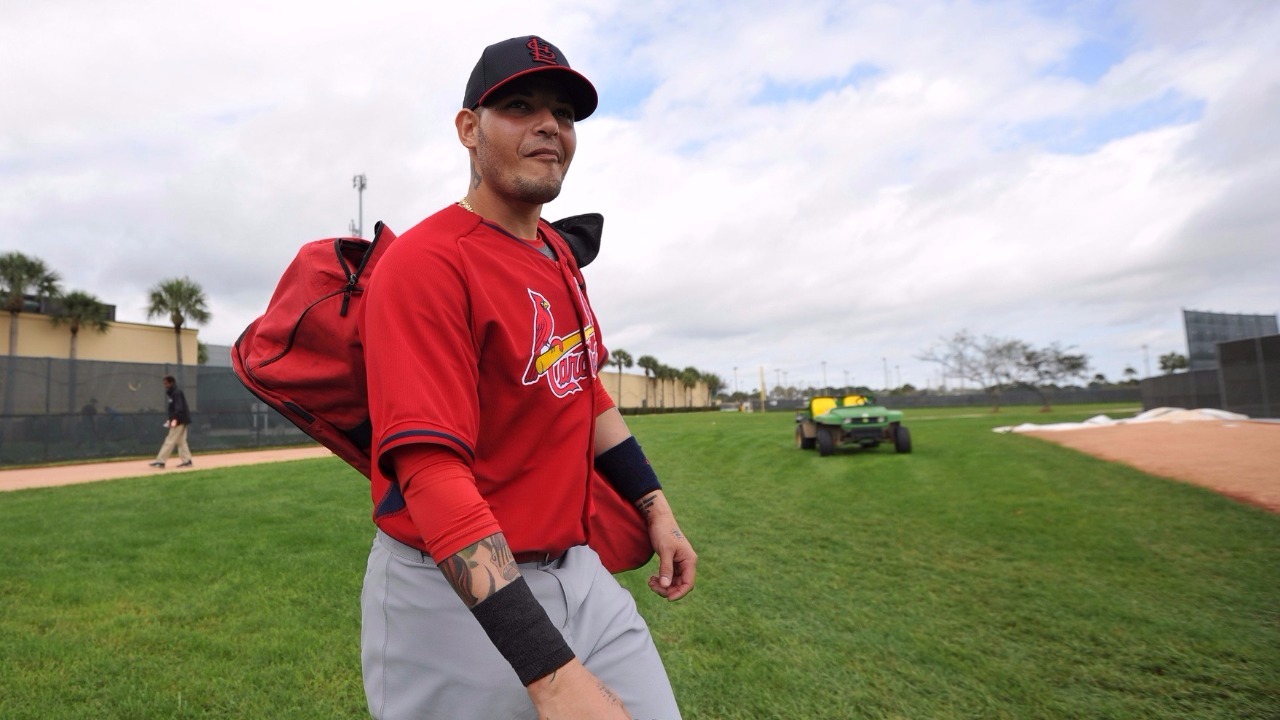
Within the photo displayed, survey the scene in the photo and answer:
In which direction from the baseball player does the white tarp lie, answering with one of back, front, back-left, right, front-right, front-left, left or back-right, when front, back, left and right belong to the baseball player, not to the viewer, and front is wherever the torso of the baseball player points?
left

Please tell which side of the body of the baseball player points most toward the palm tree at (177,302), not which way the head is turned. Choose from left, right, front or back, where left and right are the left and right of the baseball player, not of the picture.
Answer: back

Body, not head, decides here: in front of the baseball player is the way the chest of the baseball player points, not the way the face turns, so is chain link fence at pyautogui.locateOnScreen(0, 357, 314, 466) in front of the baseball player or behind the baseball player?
behind

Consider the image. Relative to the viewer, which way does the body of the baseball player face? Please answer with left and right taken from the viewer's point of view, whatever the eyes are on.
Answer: facing the viewer and to the right of the viewer

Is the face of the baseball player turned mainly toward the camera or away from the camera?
toward the camera

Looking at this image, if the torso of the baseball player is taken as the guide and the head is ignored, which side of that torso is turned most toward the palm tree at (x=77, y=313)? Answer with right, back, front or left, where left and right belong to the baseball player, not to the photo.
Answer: back

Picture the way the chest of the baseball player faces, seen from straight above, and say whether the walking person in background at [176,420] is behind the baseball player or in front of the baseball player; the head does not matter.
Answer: behind
